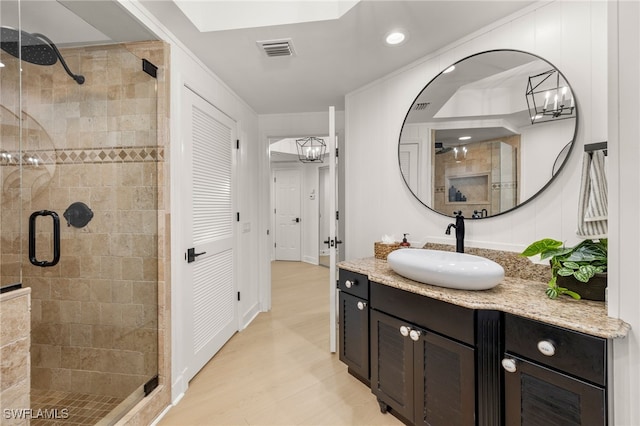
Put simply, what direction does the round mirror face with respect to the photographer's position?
facing the viewer and to the left of the viewer

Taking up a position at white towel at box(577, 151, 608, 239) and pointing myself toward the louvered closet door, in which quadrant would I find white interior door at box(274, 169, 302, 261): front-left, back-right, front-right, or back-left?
front-right

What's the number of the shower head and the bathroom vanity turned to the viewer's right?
0

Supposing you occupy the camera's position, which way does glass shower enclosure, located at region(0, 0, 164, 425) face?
facing the viewer and to the right of the viewer

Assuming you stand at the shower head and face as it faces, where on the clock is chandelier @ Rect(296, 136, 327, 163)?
The chandelier is roughly at 7 o'clock from the shower head.

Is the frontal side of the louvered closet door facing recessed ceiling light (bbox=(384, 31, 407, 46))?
yes

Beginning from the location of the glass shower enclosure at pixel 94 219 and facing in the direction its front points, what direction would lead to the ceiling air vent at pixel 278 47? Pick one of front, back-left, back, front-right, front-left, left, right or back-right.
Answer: front

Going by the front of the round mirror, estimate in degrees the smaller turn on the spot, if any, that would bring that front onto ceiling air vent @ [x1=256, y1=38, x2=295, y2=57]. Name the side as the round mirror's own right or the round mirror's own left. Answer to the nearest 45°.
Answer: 0° — it already faces it

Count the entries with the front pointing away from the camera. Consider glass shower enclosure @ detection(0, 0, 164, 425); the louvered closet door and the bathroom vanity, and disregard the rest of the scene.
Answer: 0

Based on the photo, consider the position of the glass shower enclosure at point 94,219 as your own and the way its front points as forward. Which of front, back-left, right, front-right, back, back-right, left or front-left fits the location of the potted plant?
front

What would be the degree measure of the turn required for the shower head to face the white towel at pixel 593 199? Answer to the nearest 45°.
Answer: approximately 90° to its left

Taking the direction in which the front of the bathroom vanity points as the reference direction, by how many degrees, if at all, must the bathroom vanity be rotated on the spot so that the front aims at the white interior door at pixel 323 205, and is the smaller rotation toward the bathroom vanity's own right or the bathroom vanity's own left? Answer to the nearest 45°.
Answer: approximately 90° to the bathroom vanity's own right

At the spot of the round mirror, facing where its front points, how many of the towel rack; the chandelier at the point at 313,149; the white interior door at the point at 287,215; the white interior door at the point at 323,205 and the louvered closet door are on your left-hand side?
1

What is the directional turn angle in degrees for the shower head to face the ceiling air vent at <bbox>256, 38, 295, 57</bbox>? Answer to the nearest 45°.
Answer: approximately 90° to its left

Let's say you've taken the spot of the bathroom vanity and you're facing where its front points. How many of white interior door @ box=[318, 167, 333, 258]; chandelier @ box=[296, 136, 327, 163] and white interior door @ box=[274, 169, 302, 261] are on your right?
3
